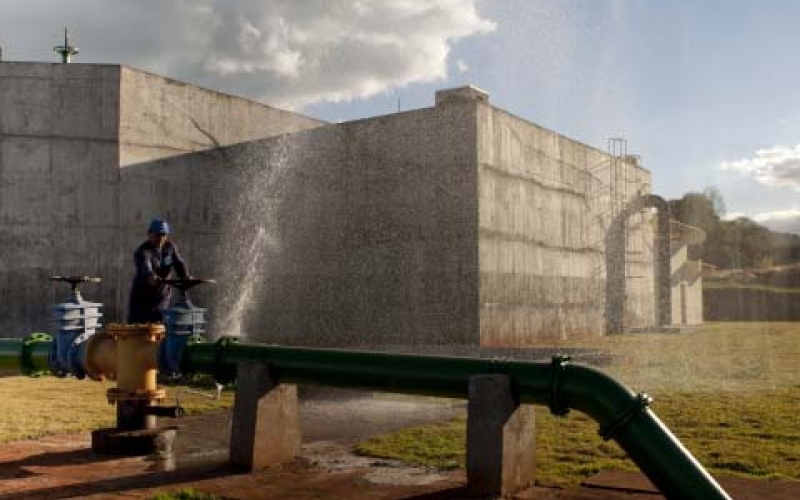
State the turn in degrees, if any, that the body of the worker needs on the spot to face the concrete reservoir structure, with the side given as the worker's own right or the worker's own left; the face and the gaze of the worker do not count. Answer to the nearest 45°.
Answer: approximately 135° to the worker's own left

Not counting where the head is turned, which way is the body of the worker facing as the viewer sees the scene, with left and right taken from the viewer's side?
facing the viewer and to the right of the viewer

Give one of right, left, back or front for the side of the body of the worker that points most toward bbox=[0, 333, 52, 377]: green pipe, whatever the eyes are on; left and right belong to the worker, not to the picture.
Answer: right

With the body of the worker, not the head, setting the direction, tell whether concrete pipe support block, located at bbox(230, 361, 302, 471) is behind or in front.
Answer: in front

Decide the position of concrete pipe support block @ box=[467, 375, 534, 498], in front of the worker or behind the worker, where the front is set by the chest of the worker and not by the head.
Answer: in front
